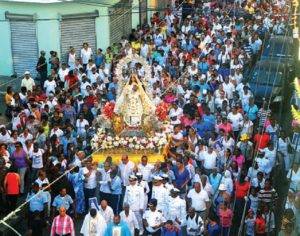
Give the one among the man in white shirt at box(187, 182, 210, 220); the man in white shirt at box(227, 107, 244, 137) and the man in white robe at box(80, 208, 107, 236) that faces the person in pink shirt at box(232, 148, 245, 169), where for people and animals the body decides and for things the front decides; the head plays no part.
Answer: the man in white shirt at box(227, 107, 244, 137)

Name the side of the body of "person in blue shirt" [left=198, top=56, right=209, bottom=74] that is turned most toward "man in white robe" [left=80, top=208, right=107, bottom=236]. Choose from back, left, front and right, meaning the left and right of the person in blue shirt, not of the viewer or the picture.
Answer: front

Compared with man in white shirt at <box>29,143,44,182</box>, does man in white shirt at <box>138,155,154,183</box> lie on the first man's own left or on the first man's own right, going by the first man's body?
on the first man's own left

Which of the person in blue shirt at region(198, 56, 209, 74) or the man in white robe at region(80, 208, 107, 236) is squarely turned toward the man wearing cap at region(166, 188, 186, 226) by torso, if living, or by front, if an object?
the person in blue shirt

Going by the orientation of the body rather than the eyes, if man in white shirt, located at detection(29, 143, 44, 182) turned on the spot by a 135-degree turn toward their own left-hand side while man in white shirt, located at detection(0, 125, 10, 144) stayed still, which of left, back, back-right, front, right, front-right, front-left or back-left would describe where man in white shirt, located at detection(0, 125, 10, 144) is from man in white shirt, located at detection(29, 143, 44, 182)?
left

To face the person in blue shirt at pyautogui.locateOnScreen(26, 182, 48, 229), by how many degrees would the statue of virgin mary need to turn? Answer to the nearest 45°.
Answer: approximately 45° to its right

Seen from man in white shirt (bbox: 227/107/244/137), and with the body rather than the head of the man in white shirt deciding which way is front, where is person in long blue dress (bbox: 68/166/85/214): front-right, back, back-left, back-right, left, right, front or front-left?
front-right

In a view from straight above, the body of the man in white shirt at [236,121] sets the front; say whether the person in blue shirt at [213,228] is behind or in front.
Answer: in front
